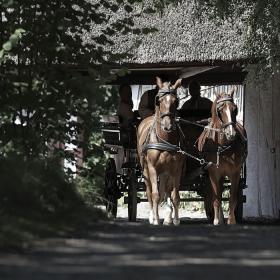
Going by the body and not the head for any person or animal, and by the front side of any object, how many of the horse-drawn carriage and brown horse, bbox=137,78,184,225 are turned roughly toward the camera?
2

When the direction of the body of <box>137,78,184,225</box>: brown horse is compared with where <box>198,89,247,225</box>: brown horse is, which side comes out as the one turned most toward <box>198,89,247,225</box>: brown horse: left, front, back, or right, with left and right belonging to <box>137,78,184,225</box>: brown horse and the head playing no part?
left

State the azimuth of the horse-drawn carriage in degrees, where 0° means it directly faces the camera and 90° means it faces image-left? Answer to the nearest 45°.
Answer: approximately 0°

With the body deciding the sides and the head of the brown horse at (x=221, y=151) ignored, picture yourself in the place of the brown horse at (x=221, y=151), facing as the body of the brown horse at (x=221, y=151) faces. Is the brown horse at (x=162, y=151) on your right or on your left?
on your right

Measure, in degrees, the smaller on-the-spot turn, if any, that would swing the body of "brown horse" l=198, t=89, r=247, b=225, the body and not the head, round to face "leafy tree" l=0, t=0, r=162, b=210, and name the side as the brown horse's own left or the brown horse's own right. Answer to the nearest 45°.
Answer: approximately 45° to the brown horse's own right

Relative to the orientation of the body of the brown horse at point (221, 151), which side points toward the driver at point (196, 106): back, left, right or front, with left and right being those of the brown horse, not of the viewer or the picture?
back

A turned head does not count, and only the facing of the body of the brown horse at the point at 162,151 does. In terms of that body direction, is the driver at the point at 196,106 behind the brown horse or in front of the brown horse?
behind
